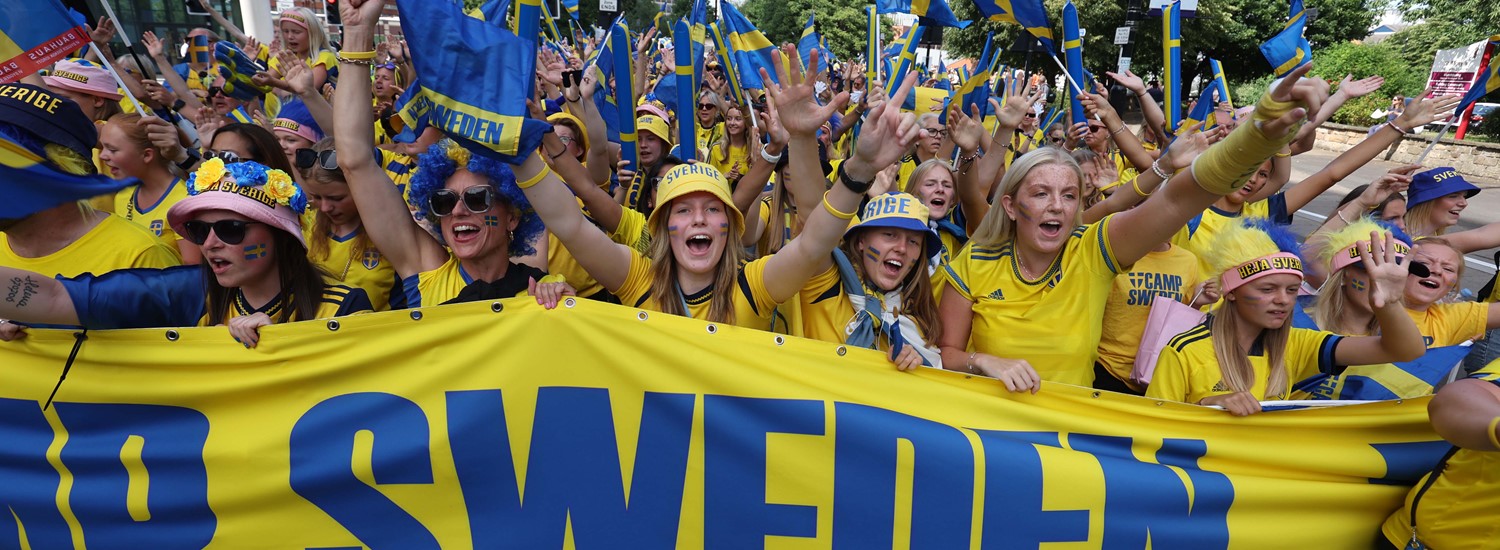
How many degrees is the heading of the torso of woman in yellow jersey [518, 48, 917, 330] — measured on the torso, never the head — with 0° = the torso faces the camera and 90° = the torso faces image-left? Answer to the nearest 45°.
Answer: approximately 0°

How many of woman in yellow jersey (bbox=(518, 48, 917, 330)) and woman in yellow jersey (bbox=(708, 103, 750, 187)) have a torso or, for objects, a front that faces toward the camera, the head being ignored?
2

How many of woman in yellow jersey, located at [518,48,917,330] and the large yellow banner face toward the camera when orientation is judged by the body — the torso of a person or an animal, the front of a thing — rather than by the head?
2

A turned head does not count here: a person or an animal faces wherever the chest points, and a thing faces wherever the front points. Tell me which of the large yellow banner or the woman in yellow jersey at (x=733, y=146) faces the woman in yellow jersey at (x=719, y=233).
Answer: the woman in yellow jersey at (x=733, y=146)

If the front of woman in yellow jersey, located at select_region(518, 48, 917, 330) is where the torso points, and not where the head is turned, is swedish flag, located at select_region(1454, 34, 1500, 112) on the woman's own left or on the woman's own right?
on the woman's own left

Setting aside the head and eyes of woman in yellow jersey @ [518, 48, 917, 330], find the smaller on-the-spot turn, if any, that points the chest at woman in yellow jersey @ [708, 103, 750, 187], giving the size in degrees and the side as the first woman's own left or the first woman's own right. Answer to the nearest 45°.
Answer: approximately 180°

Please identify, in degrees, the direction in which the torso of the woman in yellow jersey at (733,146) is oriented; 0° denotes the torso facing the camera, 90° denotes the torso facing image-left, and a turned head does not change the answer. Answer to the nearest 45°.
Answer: approximately 0°

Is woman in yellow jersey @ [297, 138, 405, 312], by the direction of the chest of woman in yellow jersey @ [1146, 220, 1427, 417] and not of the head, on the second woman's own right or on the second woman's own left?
on the second woman's own right
